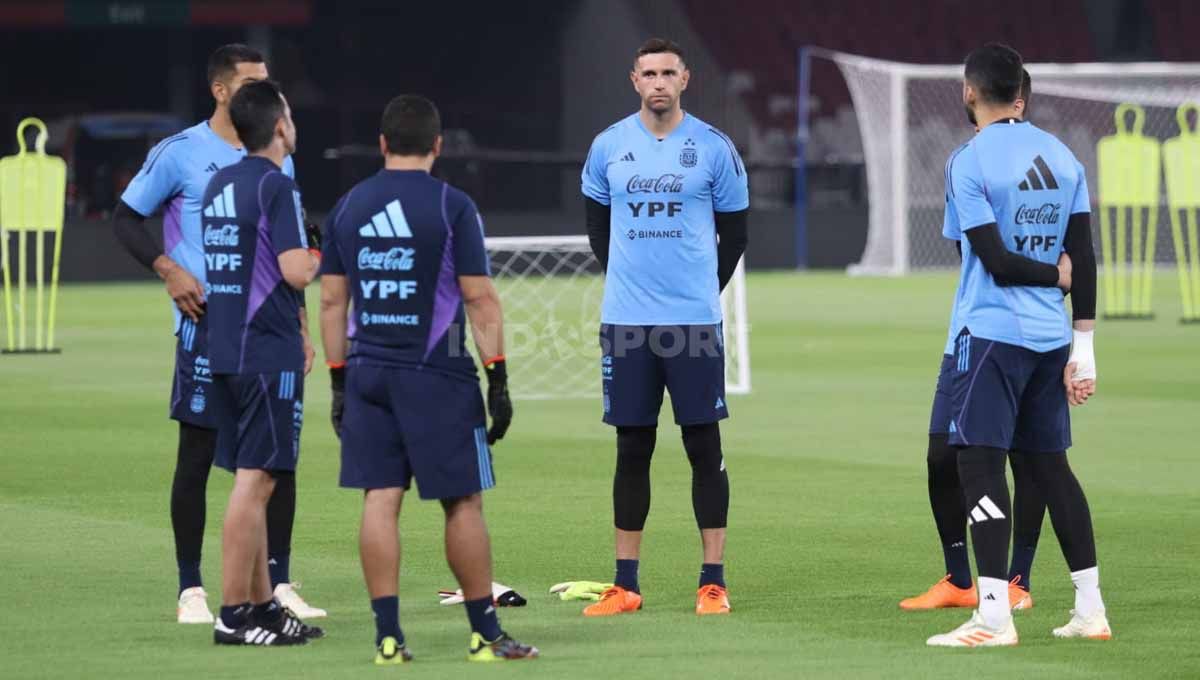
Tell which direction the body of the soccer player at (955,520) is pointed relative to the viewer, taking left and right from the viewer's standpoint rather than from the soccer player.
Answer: facing the viewer and to the left of the viewer

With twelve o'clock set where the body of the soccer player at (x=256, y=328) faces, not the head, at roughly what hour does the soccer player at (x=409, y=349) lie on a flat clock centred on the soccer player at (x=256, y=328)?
the soccer player at (x=409, y=349) is roughly at 3 o'clock from the soccer player at (x=256, y=328).

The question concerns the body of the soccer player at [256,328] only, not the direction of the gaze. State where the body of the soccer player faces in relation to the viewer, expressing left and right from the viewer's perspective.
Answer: facing away from the viewer and to the right of the viewer

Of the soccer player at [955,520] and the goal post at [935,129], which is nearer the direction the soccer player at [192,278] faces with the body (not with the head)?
the soccer player

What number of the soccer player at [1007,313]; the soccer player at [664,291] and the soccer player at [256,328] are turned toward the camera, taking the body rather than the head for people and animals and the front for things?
1

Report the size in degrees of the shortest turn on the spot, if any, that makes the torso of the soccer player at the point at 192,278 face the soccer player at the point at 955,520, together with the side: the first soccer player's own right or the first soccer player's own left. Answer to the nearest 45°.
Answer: approximately 45° to the first soccer player's own left

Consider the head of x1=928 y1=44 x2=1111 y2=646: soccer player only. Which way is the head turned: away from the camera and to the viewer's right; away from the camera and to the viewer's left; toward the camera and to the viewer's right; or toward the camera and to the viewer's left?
away from the camera and to the viewer's left

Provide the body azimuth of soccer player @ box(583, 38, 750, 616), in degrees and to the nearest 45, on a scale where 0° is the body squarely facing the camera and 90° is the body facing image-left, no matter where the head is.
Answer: approximately 0°

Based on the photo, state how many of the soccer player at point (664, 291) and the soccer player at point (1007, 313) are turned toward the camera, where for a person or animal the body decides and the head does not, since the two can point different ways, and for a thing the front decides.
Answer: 1

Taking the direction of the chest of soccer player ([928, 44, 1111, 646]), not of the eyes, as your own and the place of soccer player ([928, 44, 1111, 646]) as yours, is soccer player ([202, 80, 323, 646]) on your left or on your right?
on your left

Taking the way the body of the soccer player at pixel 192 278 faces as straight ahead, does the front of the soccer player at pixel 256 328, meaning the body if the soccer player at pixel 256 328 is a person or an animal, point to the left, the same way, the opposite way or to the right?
to the left

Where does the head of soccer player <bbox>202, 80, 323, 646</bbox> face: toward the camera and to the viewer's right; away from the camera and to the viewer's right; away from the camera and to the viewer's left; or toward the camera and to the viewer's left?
away from the camera and to the viewer's right
